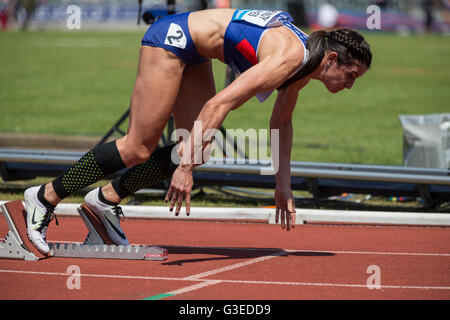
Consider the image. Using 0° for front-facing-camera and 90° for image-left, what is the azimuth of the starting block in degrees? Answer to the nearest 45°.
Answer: approximately 270°

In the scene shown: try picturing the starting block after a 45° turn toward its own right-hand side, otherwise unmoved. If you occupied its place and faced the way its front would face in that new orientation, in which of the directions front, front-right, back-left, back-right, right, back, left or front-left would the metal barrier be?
left
